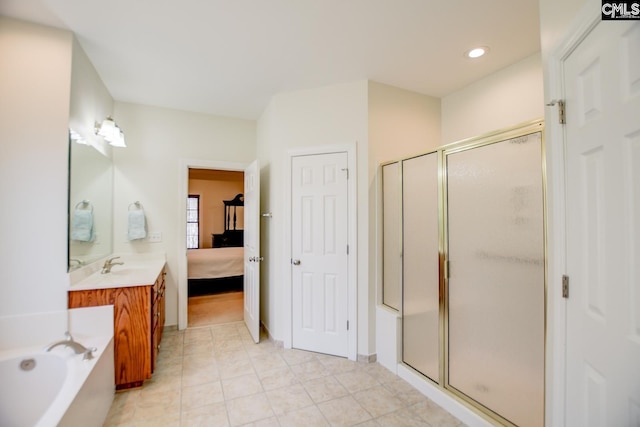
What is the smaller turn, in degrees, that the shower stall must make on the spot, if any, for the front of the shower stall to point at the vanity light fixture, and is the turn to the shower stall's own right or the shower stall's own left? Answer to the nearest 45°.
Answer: approximately 45° to the shower stall's own right

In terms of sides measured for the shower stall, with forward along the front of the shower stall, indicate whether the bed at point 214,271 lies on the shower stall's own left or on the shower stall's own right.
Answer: on the shower stall's own right

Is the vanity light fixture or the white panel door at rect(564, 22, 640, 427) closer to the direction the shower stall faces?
the vanity light fixture

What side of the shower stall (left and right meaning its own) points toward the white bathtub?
front

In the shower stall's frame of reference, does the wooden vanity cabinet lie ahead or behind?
ahead

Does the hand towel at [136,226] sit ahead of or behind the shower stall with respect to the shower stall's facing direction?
ahead

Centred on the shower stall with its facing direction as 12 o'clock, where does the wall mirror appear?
The wall mirror is roughly at 1 o'clock from the shower stall.

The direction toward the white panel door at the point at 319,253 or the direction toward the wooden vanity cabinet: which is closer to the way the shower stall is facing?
the wooden vanity cabinet

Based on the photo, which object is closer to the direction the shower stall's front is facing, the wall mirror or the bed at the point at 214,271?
the wall mirror

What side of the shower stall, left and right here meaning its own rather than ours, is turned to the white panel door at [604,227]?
left

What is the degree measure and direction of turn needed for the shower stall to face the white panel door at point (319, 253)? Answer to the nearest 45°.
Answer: approximately 45° to its right

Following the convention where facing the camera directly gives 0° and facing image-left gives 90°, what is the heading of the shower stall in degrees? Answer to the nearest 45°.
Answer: approximately 45°

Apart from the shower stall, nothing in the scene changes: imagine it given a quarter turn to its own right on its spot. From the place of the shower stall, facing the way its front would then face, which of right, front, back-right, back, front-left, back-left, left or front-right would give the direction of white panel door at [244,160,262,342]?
front-left
